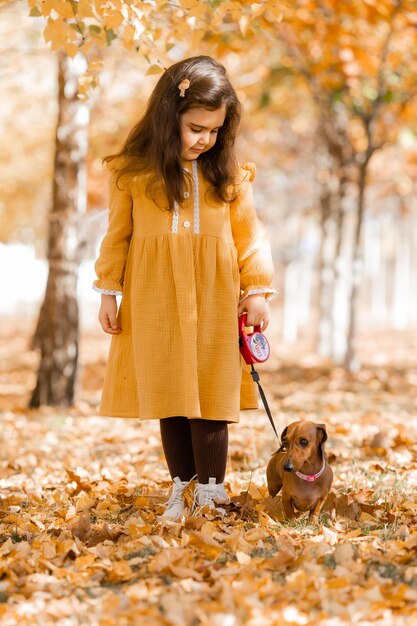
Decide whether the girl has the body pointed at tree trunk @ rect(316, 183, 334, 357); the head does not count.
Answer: no

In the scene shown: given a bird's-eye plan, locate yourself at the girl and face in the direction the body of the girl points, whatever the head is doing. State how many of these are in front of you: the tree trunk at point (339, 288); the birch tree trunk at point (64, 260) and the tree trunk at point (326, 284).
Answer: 0

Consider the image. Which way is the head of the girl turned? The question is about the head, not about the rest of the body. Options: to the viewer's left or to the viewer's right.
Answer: to the viewer's right

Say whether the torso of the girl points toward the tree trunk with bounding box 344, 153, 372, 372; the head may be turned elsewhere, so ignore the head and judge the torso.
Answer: no

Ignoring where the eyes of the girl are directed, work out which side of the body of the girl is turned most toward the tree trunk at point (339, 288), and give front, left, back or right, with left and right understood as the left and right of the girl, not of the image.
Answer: back

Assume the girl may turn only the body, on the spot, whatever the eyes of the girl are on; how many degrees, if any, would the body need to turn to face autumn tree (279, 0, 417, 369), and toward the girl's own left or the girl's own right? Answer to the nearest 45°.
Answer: approximately 180°

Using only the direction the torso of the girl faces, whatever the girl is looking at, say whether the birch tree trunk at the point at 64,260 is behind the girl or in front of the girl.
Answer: behind

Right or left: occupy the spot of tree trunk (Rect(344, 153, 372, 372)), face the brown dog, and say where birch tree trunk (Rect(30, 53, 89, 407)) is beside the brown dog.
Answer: right

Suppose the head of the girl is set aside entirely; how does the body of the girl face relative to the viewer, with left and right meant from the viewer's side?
facing the viewer

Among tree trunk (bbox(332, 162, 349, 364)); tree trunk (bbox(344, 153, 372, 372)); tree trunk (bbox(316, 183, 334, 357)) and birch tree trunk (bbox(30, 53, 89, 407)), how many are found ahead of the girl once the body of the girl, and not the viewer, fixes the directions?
0

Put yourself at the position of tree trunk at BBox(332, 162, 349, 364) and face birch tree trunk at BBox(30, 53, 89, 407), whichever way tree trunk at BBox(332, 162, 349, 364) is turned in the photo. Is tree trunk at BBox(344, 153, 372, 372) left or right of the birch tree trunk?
left
